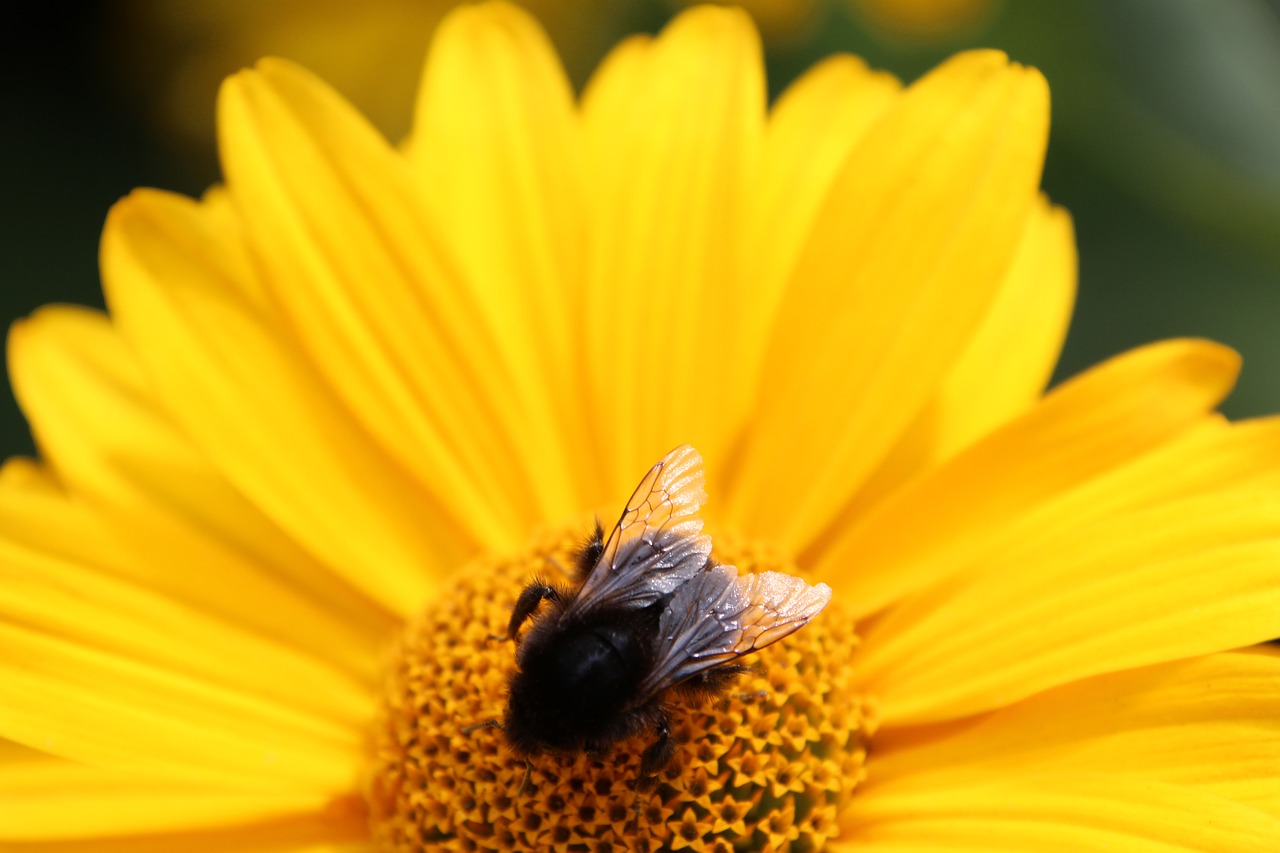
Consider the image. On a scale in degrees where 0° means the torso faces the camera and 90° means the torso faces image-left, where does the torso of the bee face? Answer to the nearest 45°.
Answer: approximately 45°
